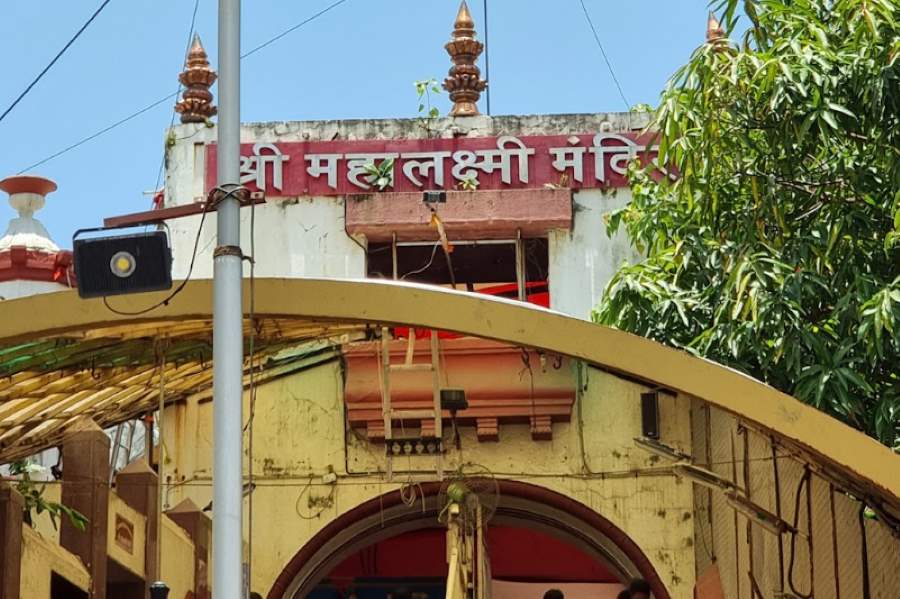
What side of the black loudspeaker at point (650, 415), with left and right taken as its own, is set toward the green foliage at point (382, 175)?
right

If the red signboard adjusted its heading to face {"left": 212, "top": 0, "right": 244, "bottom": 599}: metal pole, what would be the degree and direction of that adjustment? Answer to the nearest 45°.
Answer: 0° — it already faces it

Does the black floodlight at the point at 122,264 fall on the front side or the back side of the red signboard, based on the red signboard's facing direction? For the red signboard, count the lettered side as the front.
on the front side

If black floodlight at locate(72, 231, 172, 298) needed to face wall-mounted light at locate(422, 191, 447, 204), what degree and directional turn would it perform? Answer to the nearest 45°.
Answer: approximately 180°

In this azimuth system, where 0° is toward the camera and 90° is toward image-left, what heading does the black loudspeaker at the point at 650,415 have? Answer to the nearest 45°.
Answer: approximately 0°

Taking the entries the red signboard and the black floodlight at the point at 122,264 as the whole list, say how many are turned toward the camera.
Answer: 2

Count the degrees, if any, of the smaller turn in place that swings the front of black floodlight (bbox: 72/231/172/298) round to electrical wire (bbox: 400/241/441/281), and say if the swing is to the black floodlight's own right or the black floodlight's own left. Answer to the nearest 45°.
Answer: approximately 180°
